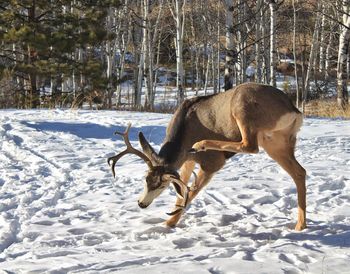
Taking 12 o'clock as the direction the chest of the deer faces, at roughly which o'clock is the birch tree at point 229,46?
The birch tree is roughly at 3 o'clock from the deer.

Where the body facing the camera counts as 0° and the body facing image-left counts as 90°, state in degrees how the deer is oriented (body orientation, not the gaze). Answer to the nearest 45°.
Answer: approximately 90°
